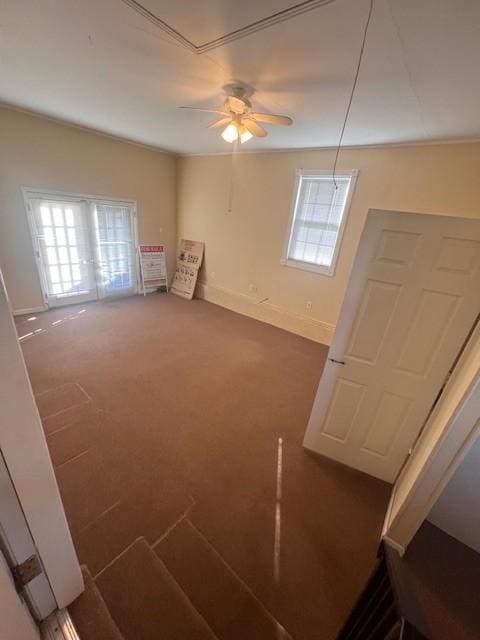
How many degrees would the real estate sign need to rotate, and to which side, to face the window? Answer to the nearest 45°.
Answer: approximately 45° to its left

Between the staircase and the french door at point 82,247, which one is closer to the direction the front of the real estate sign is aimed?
the staircase

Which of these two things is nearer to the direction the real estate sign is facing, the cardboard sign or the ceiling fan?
the ceiling fan

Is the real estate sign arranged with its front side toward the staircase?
yes

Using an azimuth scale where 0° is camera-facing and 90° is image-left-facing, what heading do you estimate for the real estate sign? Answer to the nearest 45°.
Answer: approximately 0°

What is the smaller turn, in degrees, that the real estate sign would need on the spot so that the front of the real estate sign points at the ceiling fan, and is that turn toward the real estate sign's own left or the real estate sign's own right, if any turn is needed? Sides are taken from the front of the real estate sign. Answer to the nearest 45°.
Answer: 0° — it already faces it

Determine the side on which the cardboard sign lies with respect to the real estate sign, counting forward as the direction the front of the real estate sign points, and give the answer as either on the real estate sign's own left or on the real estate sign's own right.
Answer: on the real estate sign's own left

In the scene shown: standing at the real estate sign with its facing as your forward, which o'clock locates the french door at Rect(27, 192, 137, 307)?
The french door is roughly at 2 o'clock from the real estate sign.

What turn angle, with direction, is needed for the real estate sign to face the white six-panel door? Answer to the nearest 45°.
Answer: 0° — it already faces it

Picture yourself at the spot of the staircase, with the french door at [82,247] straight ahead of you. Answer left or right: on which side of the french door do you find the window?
right
